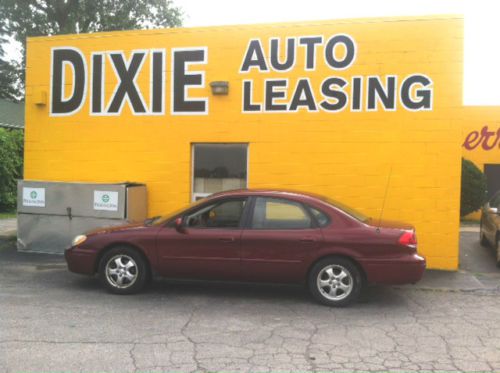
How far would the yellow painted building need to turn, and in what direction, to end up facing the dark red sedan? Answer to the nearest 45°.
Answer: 0° — it already faces it

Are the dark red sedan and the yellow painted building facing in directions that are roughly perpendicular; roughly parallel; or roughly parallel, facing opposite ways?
roughly perpendicular

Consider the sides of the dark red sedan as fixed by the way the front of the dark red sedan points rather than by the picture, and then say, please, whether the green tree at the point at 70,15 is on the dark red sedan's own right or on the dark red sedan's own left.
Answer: on the dark red sedan's own right

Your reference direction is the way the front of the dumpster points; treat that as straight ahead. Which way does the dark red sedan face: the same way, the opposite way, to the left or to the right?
to the right

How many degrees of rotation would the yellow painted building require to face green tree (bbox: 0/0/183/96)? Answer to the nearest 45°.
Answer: approximately 135° to its right

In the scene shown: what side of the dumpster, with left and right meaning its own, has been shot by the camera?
front

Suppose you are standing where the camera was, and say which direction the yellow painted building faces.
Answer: facing the viewer

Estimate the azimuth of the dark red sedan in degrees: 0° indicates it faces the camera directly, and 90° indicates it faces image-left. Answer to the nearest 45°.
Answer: approximately 90°

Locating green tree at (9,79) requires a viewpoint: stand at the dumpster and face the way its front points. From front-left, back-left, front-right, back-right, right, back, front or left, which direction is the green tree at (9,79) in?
back

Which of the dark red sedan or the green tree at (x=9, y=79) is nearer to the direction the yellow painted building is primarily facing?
the dark red sedan

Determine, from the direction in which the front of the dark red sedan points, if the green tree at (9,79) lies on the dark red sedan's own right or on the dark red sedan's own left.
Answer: on the dark red sedan's own right
